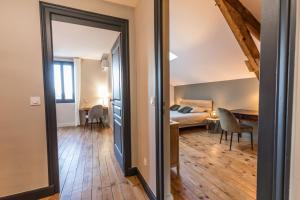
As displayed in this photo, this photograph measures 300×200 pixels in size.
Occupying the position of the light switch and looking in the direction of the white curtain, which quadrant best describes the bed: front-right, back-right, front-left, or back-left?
front-right

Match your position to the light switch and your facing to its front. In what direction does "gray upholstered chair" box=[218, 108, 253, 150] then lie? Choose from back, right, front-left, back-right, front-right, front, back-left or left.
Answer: left

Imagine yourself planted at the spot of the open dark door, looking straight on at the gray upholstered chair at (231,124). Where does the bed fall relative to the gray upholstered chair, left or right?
left

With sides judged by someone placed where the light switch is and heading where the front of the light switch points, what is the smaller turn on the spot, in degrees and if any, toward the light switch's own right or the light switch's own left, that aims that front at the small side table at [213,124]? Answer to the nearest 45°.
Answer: approximately 90° to the light switch's own left

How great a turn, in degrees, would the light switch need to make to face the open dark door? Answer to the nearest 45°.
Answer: approximately 90° to its left

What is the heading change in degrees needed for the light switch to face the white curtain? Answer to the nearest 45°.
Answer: approximately 180°

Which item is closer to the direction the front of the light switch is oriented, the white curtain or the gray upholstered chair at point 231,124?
the gray upholstered chair

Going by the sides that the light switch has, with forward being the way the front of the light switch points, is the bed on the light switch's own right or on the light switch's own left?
on the light switch's own left

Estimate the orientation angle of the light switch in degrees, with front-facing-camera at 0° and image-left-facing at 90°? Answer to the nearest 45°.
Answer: approximately 0°

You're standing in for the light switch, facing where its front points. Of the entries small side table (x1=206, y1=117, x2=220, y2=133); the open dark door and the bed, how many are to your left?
3

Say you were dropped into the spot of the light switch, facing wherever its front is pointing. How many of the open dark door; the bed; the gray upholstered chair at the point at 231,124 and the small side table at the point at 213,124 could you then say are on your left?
4

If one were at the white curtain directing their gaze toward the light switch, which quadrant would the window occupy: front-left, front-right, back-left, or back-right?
back-right
